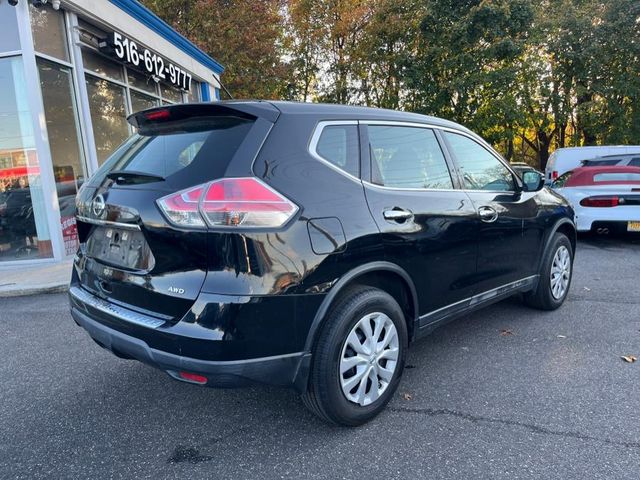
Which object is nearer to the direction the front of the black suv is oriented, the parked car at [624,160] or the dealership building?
the parked car

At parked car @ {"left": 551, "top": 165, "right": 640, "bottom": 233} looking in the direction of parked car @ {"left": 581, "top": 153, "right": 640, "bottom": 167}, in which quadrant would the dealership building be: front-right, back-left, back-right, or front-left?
back-left

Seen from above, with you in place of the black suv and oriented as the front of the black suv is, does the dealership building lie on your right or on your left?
on your left

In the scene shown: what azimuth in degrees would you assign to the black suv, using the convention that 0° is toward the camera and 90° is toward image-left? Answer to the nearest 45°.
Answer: approximately 225°

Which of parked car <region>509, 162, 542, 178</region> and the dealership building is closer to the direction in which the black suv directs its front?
the parked car

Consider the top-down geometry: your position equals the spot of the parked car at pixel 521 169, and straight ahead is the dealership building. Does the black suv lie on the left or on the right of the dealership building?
left

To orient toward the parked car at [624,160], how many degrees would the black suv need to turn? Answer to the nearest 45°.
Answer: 0° — it already faces it

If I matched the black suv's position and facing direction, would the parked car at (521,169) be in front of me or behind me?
in front
